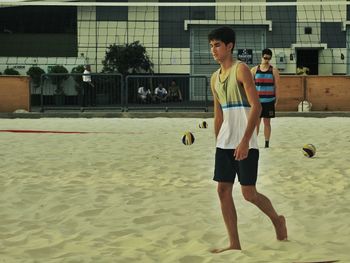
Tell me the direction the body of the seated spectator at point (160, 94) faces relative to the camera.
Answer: toward the camera

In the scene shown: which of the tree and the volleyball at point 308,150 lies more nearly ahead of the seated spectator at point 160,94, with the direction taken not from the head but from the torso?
the volleyball

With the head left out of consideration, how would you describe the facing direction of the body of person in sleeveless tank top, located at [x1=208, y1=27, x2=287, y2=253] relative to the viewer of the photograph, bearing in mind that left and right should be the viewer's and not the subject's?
facing the viewer and to the left of the viewer

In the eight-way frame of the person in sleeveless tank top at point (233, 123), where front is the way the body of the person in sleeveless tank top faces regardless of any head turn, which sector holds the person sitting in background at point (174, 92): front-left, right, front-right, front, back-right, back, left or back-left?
back-right

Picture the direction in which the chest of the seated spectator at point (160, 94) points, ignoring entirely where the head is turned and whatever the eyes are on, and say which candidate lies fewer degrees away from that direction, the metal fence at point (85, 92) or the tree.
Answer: the metal fence

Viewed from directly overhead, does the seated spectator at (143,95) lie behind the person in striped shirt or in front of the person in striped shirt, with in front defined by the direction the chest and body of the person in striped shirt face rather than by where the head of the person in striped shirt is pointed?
behind

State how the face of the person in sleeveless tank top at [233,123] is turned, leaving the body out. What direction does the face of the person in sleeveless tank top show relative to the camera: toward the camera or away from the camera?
toward the camera

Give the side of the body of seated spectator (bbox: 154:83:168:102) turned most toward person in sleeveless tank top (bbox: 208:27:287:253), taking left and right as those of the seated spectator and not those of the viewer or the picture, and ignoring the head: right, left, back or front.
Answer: front

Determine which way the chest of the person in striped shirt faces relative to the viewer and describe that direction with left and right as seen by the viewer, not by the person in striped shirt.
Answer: facing the viewer

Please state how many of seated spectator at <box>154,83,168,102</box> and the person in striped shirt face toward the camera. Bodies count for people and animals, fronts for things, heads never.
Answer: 2
